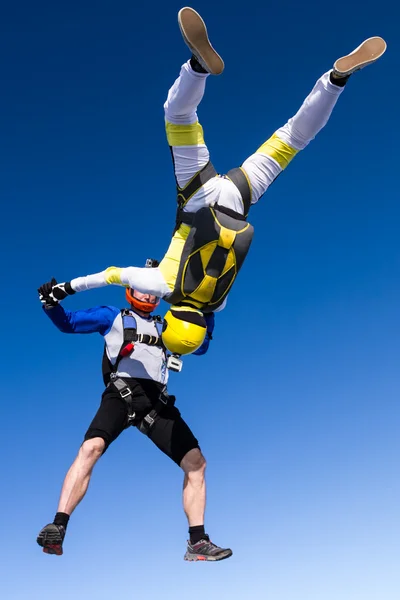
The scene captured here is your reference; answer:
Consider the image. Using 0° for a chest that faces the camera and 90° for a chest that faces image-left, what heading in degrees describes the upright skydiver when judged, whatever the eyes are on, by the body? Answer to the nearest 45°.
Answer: approximately 315°

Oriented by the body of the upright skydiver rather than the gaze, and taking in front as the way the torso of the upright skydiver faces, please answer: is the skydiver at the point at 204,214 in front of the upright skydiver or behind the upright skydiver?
in front
